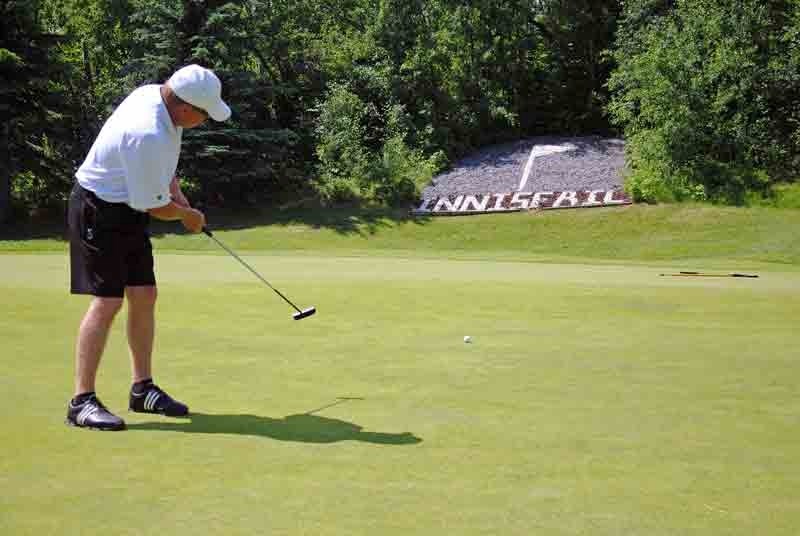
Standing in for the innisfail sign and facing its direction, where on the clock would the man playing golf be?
The man playing golf is roughly at 12 o'clock from the innisfail sign.

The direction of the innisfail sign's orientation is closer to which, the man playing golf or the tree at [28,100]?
the man playing golf

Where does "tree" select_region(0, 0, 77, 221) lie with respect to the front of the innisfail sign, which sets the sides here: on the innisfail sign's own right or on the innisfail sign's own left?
on the innisfail sign's own right

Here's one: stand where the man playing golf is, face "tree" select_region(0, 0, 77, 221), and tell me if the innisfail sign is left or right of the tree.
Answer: right

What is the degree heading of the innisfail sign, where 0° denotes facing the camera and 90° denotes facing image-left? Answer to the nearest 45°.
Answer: approximately 0°
